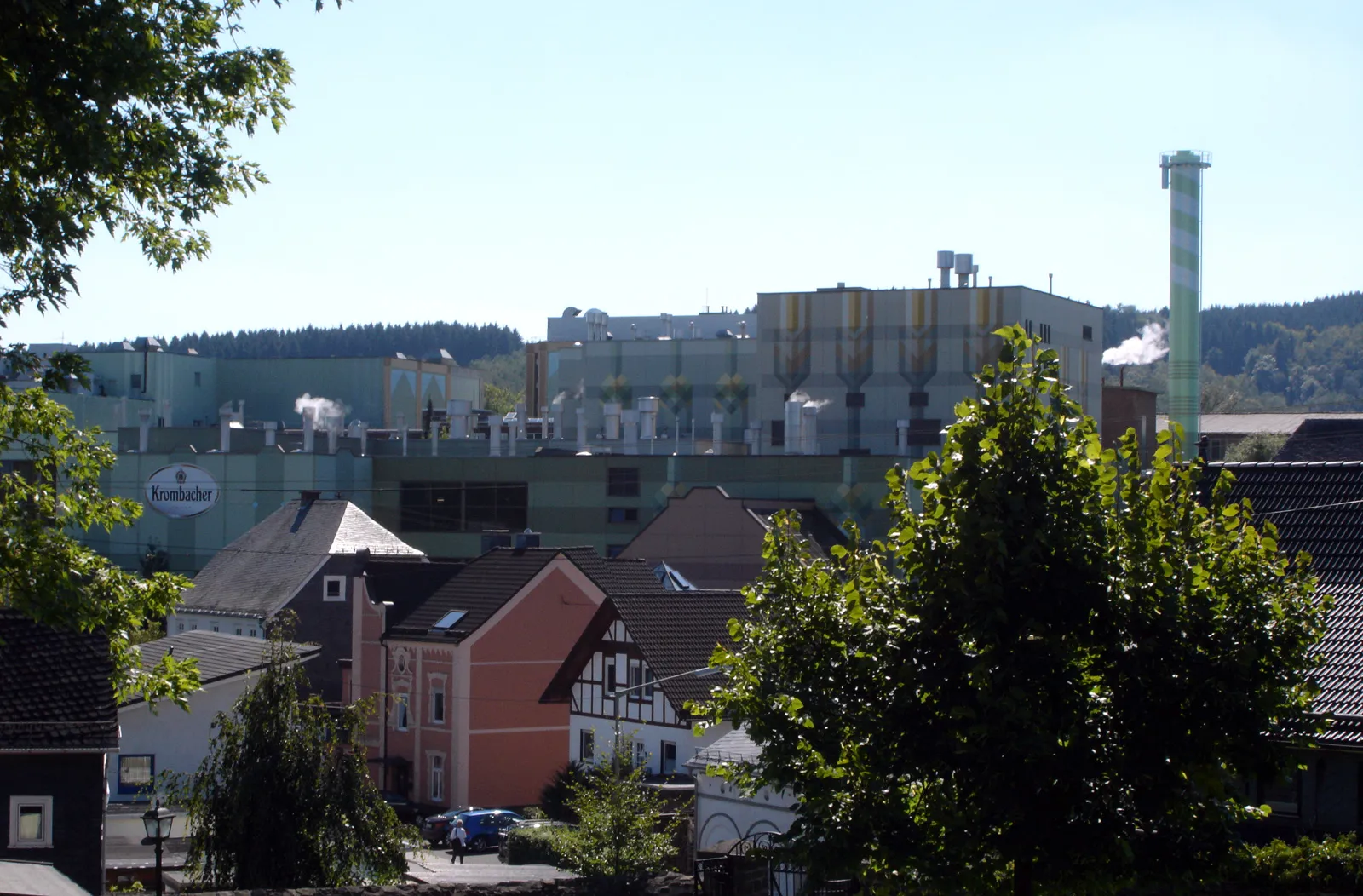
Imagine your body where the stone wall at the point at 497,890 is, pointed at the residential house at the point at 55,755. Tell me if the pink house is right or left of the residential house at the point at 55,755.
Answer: right

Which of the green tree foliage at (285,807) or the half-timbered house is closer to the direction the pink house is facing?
the green tree foliage

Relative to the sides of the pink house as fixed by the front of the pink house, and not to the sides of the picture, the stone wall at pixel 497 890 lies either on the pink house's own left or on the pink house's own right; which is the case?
on the pink house's own left

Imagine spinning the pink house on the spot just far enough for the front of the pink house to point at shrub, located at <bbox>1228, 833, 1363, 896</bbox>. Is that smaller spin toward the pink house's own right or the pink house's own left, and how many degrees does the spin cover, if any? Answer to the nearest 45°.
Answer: approximately 45° to the pink house's own left

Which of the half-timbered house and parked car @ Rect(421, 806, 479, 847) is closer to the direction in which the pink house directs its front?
the parked car

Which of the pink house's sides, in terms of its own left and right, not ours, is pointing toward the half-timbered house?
left

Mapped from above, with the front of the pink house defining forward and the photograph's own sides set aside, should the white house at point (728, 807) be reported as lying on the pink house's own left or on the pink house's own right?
on the pink house's own left

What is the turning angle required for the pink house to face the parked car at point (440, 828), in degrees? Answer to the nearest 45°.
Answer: approximately 45° to its left

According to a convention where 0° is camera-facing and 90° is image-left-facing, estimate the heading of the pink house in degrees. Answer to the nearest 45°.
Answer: approximately 45°
